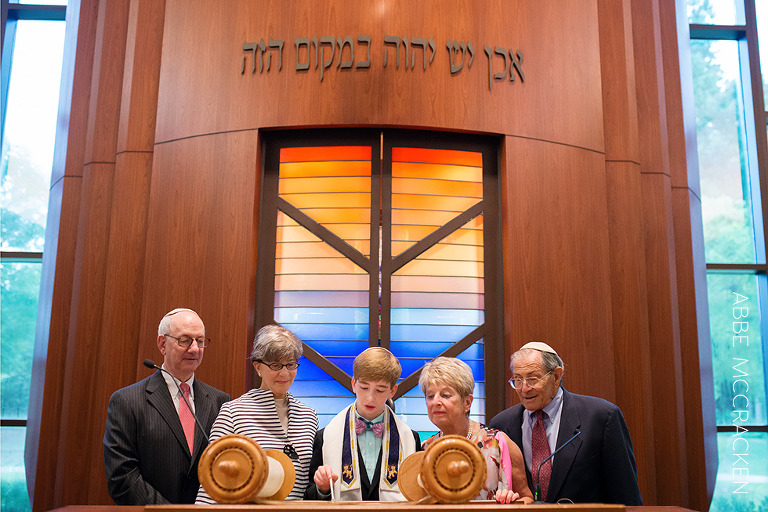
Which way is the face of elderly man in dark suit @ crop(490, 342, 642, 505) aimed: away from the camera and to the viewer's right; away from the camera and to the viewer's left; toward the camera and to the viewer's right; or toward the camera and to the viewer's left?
toward the camera and to the viewer's left

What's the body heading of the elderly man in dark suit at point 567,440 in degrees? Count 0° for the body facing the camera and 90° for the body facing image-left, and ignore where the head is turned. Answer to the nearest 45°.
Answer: approximately 45°

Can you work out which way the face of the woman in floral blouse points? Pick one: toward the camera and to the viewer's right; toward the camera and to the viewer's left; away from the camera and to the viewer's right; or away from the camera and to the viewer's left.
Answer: toward the camera and to the viewer's left

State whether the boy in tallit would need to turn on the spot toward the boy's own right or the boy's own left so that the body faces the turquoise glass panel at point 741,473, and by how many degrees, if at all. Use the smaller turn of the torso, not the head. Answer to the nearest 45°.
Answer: approximately 135° to the boy's own left

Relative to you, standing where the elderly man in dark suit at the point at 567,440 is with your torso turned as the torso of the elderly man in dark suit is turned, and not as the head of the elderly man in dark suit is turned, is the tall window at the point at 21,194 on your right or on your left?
on your right

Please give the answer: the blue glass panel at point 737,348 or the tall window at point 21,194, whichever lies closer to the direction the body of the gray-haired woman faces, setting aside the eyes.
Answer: the blue glass panel

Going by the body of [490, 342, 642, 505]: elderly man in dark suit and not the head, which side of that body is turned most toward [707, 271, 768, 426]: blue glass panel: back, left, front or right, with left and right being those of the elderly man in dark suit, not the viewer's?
back

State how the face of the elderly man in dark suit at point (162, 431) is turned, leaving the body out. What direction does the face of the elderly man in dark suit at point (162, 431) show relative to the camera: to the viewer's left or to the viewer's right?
to the viewer's right

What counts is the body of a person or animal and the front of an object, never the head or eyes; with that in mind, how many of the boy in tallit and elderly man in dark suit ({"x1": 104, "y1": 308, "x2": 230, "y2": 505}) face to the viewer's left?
0

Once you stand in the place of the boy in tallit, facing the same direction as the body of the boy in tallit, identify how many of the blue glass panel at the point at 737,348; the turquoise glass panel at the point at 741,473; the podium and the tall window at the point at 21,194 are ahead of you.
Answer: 1

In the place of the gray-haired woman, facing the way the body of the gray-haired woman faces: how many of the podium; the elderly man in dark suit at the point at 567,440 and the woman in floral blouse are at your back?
0

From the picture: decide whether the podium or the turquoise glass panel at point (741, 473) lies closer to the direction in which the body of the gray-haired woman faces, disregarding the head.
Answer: the podium

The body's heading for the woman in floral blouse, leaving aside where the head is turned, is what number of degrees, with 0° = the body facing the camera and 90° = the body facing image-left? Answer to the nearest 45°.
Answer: approximately 45°

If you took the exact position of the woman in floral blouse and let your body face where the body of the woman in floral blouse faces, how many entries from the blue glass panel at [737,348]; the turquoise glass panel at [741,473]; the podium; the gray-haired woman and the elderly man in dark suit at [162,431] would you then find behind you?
2

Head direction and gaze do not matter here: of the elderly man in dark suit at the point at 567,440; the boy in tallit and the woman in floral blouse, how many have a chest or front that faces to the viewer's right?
0

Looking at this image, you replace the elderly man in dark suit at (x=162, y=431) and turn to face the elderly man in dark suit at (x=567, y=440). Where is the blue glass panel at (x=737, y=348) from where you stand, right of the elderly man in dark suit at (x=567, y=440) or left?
left

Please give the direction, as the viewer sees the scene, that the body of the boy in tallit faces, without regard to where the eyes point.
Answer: toward the camera

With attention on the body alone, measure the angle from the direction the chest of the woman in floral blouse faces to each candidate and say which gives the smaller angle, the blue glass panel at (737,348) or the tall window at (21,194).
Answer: the tall window
